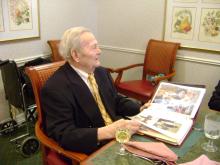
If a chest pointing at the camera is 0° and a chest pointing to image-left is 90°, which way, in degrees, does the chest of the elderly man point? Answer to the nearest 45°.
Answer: approximately 315°

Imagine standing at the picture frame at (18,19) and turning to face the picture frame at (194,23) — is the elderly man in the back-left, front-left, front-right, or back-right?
front-right

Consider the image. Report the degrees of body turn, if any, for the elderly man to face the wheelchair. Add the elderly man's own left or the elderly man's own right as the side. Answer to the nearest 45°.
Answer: approximately 180°

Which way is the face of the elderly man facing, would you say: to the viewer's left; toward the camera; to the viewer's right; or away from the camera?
to the viewer's right

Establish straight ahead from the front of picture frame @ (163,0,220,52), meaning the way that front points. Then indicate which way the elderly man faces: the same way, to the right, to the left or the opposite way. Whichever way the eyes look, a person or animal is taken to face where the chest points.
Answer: to the left

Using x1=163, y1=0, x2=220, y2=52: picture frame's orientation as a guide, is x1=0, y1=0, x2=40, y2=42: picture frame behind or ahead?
ahead

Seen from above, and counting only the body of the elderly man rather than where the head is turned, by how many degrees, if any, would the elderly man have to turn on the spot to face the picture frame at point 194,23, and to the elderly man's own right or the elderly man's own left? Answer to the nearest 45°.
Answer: approximately 90° to the elderly man's own left

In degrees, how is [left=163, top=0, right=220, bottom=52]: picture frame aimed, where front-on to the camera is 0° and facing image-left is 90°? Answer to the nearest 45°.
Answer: approximately 45°

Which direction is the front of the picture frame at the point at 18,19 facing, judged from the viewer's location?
facing the viewer and to the right of the viewer

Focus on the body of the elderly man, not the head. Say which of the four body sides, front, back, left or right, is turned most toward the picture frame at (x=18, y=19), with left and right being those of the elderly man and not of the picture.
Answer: back
